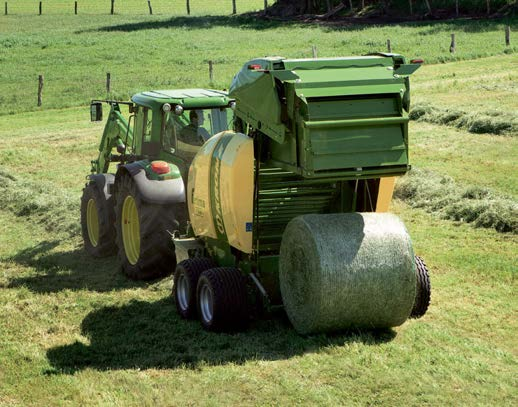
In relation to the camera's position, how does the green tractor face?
facing away from the viewer and to the left of the viewer

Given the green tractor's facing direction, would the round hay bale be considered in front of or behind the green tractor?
behind

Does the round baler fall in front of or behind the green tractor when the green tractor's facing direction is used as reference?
behind

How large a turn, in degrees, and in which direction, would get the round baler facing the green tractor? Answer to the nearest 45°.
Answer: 0° — it already faces it

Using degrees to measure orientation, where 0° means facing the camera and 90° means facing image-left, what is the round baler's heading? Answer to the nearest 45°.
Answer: approximately 135°
